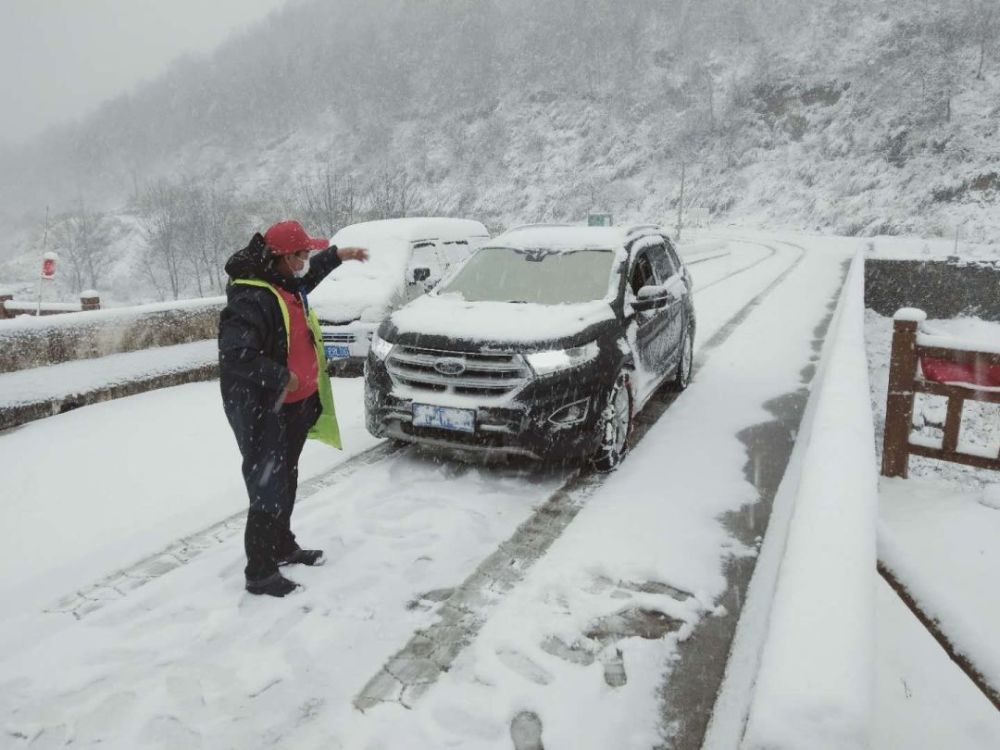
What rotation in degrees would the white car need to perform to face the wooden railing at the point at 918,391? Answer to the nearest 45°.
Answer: approximately 90° to its left

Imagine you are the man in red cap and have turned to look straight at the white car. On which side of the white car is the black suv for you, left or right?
right

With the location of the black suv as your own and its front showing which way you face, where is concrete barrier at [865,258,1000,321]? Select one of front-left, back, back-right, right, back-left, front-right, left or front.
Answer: back

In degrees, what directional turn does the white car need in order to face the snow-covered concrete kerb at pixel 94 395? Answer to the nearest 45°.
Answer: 0° — it already faces it

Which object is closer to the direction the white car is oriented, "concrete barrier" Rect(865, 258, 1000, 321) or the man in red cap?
the man in red cap

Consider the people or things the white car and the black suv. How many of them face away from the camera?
0

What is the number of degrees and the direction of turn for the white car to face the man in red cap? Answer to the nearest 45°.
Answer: approximately 45° to its left

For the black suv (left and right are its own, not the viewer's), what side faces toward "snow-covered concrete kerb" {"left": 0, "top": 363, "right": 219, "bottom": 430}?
right

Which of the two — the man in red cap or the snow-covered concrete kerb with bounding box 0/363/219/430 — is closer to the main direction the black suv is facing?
the man in red cap

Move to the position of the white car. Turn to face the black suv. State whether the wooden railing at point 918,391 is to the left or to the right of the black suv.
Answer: left

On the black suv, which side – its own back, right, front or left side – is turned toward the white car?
right

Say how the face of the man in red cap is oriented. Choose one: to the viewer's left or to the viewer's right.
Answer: to the viewer's right

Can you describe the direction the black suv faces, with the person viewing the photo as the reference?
facing the viewer and to the left of the viewer
